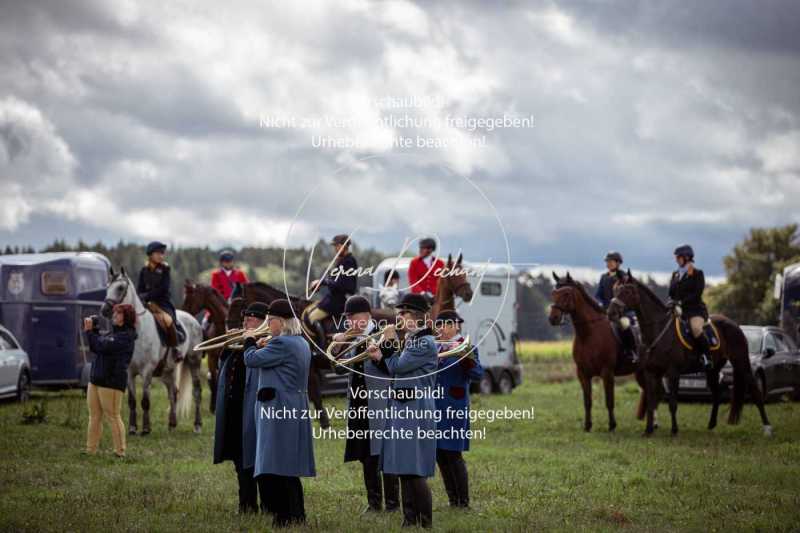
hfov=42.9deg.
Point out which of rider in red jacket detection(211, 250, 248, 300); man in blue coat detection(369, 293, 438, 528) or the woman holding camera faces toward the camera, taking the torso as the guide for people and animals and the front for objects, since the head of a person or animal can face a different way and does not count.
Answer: the rider in red jacket

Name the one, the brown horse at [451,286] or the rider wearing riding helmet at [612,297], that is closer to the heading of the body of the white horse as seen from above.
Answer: the brown horse

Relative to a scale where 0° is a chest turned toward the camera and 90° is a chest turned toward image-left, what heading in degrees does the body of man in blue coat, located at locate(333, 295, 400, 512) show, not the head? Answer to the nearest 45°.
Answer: approximately 45°

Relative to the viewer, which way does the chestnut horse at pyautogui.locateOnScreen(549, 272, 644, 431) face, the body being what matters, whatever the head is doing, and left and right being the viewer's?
facing the viewer and to the left of the viewer

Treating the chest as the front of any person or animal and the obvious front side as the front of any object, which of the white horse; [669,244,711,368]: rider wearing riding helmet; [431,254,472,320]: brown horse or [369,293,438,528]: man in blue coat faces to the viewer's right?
the brown horse

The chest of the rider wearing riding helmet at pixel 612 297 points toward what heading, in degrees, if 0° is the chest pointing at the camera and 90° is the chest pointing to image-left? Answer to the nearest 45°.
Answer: approximately 45°

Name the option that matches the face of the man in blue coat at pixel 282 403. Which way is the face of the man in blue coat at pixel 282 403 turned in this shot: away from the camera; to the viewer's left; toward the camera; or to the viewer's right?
to the viewer's left

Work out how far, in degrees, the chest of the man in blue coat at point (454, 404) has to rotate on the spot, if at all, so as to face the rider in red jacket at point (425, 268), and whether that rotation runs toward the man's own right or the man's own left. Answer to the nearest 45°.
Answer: approximately 135° to the man's own right

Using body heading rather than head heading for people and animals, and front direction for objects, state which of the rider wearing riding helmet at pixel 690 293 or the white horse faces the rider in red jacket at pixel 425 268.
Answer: the rider wearing riding helmet

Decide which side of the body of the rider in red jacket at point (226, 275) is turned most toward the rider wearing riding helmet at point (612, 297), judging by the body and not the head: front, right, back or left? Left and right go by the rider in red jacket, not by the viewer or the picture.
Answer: left

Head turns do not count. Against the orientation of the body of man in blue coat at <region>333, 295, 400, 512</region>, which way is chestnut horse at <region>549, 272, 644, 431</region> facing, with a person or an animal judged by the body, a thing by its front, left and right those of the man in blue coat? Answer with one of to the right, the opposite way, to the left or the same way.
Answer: the same way

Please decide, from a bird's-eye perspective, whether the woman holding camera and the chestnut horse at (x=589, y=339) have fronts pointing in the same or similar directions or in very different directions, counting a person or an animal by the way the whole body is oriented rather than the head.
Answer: same or similar directions

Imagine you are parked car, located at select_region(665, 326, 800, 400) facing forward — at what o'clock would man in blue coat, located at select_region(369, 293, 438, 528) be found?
The man in blue coat is roughly at 11 o'clock from the parked car.

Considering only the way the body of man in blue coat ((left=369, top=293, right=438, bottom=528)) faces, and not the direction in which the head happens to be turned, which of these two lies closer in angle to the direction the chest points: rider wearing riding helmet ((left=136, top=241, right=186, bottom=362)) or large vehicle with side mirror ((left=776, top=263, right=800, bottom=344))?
the rider wearing riding helmet

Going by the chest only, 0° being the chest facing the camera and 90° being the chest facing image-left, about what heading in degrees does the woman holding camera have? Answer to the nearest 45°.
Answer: approximately 90°
